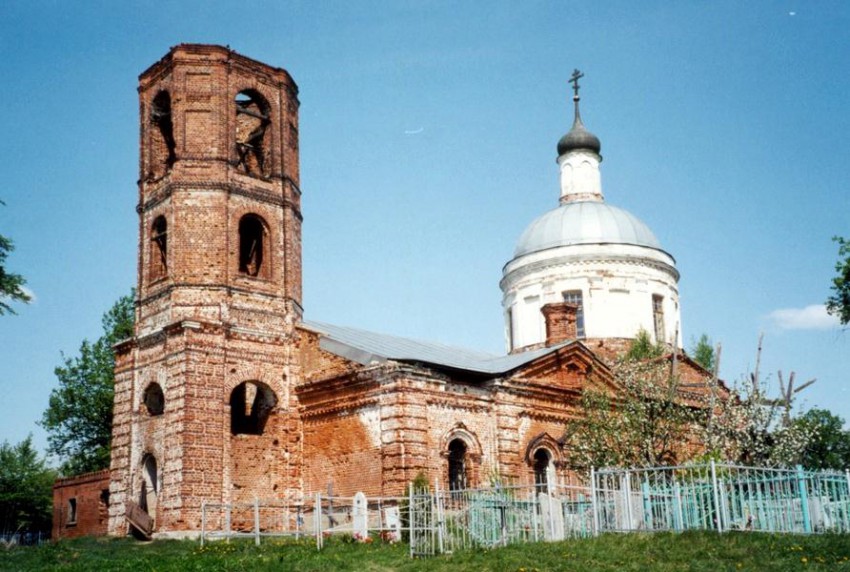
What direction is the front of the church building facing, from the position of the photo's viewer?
facing the viewer and to the left of the viewer

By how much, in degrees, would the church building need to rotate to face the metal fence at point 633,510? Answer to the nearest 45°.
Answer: approximately 90° to its left

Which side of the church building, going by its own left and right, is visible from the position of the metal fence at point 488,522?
left

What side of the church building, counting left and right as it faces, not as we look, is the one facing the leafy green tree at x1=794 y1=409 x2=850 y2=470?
back

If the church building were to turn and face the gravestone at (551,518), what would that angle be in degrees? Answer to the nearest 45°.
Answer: approximately 90° to its left

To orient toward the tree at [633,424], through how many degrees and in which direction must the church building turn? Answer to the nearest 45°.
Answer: approximately 135° to its left
